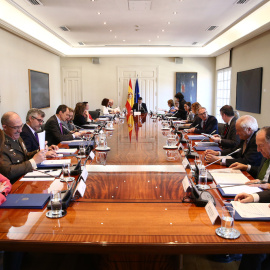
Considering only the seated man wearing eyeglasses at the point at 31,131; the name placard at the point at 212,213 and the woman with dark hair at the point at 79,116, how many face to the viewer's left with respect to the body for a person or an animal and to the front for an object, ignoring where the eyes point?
1

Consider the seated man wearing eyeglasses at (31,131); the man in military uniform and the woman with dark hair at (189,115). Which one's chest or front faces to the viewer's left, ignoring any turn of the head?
the woman with dark hair

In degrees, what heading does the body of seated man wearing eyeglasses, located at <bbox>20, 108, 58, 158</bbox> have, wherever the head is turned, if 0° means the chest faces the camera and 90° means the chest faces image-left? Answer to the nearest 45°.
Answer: approximately 315°

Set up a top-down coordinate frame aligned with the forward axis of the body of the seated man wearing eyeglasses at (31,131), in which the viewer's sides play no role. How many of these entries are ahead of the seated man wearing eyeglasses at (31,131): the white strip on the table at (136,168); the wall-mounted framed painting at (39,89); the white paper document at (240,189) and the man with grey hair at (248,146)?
3

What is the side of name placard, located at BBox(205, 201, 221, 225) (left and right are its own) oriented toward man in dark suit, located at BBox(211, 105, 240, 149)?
right

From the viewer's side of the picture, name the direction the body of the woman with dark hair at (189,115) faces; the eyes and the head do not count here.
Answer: to the viewer's left

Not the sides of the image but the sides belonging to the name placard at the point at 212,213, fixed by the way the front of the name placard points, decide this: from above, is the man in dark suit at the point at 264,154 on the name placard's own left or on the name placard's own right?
on the name placard's own right

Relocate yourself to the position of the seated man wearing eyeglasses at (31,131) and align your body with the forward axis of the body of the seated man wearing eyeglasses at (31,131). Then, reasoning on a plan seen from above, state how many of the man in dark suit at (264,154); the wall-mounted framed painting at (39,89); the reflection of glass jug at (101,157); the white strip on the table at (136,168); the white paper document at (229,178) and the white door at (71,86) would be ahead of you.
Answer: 4

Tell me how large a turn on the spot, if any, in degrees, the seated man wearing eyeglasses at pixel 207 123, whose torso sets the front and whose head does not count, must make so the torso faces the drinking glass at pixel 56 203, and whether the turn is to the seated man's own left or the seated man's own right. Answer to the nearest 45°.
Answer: approximately 45° to the seated man's own left

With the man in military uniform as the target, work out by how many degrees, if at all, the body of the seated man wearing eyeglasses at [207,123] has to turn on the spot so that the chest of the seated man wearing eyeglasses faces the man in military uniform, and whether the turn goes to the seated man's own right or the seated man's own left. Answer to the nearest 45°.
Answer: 0° — they already face them

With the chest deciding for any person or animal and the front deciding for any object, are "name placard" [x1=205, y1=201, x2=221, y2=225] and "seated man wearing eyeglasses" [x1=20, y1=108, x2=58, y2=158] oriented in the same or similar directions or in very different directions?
very different directions

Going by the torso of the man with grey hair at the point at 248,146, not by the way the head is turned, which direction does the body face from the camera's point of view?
to the viewer's left

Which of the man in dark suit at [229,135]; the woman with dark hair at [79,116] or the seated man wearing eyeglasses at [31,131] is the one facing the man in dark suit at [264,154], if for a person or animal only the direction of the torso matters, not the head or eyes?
the seated man wearing eyeglasses

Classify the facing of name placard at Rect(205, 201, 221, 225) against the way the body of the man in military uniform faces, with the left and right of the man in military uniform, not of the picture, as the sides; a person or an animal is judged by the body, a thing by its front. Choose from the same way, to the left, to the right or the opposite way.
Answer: the opposite way

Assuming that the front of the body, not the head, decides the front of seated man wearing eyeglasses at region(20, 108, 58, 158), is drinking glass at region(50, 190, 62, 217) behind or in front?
in front
